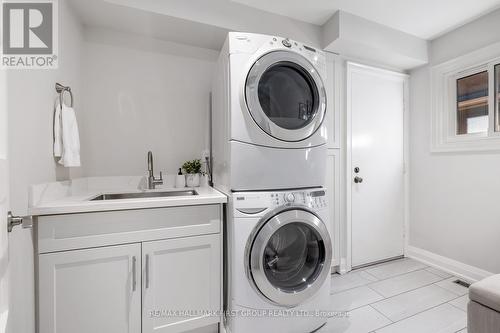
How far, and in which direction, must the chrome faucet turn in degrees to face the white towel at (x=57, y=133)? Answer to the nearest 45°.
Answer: approximately 45° to its right

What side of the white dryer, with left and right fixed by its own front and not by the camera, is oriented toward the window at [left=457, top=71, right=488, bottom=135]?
left

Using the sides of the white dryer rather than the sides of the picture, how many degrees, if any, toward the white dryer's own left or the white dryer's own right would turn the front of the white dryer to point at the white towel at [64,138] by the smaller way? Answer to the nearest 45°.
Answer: approximately 135° to the white dryer's own right

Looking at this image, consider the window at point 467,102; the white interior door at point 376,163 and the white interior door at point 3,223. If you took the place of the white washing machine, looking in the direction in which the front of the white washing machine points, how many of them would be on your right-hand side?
1

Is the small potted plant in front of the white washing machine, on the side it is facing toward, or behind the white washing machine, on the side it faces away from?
behind

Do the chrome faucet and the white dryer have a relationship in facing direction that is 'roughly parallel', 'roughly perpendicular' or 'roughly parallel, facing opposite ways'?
roughly parallel

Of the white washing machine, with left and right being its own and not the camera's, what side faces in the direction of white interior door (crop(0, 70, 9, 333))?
right

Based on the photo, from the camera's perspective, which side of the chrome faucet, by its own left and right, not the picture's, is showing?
front

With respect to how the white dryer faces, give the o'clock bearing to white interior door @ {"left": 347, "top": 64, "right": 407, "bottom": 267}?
The white interior door is roughly at 9 o'clock from the white dryer.

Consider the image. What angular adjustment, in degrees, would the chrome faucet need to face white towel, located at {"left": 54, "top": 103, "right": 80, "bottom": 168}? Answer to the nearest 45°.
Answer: approximately 45° to its right

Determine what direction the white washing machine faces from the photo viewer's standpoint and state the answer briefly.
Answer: facing the viewer and to the right of the viewer

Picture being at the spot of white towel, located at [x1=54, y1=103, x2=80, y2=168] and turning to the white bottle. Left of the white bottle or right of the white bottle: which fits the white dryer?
right
